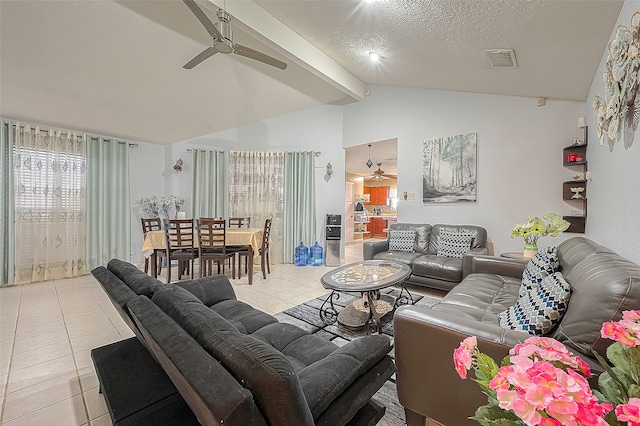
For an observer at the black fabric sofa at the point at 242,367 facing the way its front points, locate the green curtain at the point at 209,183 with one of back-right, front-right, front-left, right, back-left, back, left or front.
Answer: front-left

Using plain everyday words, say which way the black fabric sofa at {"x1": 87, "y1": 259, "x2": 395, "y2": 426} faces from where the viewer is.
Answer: facing away from the viewer and to the right of the viewer

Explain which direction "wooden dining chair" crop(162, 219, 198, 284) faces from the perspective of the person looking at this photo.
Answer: facing away from the viewer

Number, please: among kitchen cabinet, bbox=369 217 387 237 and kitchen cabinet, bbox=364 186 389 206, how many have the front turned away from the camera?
0

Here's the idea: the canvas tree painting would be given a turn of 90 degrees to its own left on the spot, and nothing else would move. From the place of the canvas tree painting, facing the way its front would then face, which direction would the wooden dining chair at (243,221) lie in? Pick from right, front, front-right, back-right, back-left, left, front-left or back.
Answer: back-right

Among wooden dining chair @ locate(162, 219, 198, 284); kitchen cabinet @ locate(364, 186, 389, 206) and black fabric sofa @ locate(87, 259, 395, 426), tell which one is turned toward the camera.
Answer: the kitchen cabinet

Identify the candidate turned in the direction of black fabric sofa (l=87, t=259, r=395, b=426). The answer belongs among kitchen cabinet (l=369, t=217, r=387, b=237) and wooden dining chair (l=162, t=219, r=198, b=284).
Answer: the kitchen cabinet

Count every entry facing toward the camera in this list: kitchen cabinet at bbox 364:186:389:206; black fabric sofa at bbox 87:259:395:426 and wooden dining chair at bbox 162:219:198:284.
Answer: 1

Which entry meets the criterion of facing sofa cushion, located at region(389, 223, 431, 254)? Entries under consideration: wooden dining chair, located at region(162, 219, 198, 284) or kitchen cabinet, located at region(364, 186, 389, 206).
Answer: the kitchen cabinet

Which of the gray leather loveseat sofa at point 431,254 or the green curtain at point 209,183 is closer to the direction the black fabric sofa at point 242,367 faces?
the gray leather loveseat sofa

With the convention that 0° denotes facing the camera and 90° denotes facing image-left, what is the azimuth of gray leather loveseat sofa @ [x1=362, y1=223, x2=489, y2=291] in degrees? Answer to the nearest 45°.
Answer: approximately 45°

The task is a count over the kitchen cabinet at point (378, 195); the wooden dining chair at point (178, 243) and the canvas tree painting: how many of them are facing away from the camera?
1

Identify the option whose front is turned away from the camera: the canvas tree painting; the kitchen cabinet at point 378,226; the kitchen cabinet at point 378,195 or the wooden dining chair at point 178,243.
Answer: the wooden dining chair
